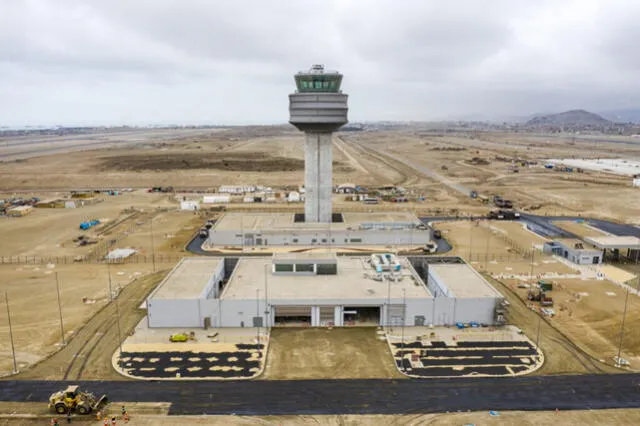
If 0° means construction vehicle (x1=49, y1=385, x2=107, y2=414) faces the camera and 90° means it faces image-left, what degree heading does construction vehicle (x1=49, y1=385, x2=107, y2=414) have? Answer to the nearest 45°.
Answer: approximately 270°
